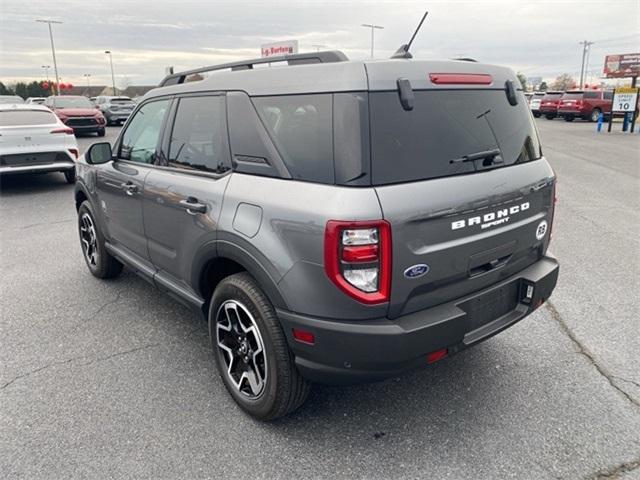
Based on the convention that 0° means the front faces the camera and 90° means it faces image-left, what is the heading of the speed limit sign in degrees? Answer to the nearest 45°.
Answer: approximately 0°

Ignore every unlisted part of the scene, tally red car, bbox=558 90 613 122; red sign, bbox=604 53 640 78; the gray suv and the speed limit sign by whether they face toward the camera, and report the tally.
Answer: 2

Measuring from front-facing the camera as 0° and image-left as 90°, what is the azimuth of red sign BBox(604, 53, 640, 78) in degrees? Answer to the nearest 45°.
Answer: approximately 0°

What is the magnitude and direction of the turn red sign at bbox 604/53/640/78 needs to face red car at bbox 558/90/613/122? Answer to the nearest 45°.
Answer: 0° — it already faces it

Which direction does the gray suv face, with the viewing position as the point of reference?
facing away from the viewer and to the left of the viewer

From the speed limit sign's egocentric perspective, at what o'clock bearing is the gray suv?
The gray suv is roughly at 12 o'clock from the speed limit sign.

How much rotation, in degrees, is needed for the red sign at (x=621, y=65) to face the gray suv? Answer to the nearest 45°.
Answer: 0° — it already faces it
